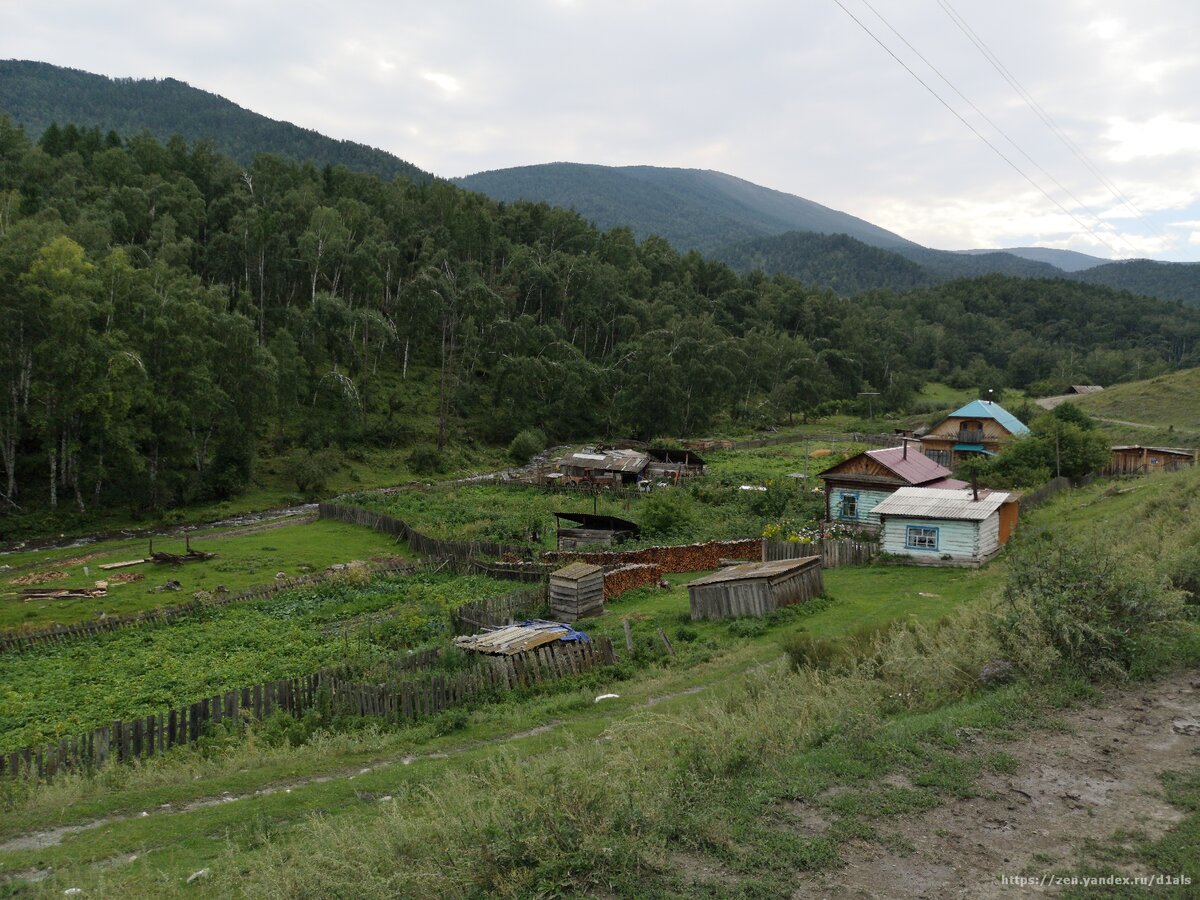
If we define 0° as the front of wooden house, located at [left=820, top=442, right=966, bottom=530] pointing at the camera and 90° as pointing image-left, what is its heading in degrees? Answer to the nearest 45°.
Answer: approximately 45°

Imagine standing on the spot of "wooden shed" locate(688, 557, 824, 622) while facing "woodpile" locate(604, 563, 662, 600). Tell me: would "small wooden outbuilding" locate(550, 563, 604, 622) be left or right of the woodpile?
left

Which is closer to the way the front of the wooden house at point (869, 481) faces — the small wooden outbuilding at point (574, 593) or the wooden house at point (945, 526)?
the small wooden outbuilding

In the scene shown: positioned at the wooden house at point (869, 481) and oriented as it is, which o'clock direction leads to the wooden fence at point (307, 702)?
The wooden fence is roughly at 11 o'clock from the wooden house.

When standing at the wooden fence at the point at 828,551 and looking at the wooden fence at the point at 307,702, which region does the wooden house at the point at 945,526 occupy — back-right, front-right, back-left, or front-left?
back-left

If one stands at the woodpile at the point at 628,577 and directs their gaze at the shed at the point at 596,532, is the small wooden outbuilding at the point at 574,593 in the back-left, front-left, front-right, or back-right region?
back-left

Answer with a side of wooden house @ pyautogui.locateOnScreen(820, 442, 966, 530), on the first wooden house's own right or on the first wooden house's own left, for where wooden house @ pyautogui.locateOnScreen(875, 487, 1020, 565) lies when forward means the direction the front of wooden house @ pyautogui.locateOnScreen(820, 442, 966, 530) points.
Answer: on the first wooden house's own left

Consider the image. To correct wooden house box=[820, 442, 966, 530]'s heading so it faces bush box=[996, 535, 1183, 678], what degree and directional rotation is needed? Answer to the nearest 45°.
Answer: approximately 45° to its left
